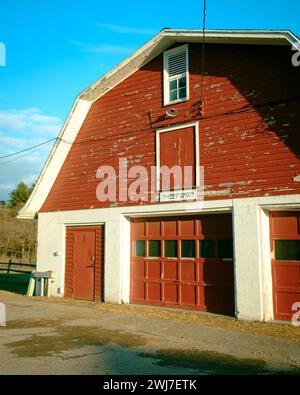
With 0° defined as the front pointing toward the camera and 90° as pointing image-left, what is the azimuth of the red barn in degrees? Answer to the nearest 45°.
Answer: approximately 45°
